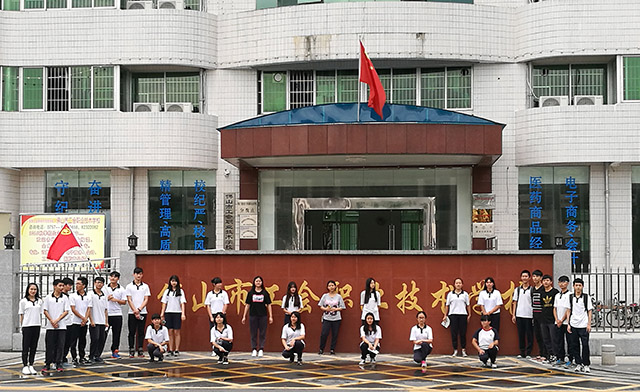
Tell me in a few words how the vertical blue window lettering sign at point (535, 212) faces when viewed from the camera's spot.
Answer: facing the viewer

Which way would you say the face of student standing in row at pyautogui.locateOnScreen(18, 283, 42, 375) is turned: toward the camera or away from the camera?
toward the camera

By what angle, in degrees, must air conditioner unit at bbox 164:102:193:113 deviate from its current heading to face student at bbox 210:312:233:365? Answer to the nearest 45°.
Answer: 0° — it already faces them

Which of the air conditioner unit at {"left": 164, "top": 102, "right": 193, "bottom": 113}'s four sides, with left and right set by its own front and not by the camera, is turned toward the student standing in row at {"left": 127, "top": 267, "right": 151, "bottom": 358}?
front

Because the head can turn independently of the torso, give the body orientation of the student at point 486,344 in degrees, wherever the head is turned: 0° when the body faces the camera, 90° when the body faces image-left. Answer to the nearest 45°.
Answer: approximately 0°

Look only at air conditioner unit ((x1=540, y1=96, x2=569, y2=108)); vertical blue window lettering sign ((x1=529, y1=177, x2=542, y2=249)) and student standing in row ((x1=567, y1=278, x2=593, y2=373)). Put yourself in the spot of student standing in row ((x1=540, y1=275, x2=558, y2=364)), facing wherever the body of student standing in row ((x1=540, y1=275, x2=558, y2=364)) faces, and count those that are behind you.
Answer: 2

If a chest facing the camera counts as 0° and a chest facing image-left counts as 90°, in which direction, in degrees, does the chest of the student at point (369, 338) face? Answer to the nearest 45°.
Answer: approximately 0°

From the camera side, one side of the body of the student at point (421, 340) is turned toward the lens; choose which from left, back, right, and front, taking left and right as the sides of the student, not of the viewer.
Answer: front

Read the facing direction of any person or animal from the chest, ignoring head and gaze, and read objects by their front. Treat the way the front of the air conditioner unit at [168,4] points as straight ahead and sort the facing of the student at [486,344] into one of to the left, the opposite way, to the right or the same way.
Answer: the same way

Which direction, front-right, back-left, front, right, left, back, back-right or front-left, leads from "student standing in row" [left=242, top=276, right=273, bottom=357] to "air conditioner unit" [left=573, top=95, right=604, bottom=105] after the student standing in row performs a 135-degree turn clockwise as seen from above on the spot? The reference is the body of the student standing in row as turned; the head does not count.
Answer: right

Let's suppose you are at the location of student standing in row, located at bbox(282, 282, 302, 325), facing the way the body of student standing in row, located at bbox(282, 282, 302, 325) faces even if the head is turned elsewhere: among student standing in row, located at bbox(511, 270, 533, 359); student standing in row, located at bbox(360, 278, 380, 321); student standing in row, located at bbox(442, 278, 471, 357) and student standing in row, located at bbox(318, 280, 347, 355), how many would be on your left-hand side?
4

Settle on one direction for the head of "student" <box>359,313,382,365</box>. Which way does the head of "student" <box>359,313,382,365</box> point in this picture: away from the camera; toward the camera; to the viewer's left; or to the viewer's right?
toward the camera

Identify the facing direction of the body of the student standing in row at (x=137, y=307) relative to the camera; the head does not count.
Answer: toward the camera

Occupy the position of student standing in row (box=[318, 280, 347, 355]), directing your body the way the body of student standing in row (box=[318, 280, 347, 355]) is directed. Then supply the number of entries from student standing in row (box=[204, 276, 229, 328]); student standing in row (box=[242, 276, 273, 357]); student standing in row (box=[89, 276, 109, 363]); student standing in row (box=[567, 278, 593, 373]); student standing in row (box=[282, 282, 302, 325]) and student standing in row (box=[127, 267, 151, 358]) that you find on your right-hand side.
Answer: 5
